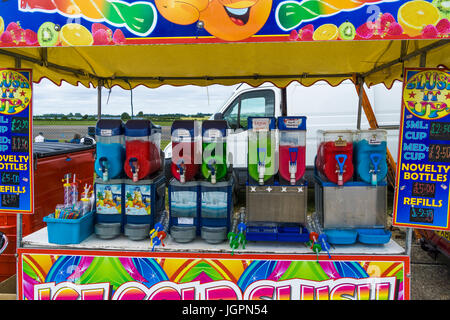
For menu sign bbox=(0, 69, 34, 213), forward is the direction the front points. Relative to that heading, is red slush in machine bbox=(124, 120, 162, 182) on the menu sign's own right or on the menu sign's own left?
on the menu sign's own left

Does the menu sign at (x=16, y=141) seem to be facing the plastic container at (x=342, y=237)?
no

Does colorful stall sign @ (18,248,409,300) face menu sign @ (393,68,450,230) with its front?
no

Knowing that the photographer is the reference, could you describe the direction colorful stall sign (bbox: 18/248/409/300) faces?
facing the viewer

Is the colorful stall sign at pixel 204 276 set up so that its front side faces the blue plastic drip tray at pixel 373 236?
no

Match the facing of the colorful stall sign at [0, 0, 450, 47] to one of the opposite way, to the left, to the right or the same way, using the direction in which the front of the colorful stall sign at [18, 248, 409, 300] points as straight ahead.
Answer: the same way

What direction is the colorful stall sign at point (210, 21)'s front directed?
toward the camera

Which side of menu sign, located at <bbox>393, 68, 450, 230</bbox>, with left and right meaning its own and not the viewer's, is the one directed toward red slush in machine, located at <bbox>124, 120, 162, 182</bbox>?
right

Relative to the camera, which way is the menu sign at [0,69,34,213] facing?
toward the camera

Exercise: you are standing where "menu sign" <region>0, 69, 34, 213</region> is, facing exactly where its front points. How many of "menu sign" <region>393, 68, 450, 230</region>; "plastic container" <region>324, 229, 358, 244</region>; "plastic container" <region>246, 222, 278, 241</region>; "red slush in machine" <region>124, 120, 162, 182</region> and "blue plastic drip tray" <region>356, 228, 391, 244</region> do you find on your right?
0
